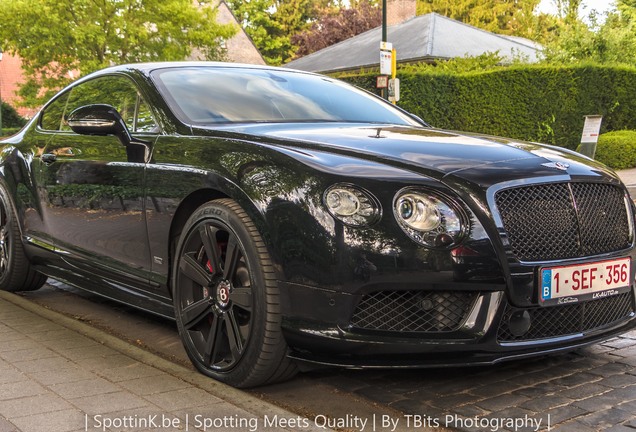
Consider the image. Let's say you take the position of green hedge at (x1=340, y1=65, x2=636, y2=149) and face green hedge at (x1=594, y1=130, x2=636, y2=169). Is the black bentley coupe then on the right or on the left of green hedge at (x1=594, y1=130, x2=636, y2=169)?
right

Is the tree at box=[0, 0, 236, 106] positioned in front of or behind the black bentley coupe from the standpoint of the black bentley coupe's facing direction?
behind

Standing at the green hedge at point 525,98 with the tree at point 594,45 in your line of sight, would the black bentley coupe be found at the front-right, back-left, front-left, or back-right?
back-right

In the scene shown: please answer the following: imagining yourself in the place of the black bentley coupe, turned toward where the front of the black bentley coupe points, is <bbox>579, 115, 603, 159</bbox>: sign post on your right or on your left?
on your left

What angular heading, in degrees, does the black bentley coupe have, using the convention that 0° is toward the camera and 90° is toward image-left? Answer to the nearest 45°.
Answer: approximately 315°

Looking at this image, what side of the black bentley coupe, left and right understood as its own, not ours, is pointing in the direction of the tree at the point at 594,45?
left

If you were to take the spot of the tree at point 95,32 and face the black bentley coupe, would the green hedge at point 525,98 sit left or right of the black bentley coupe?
left

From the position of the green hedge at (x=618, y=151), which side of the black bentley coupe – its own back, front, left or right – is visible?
left
